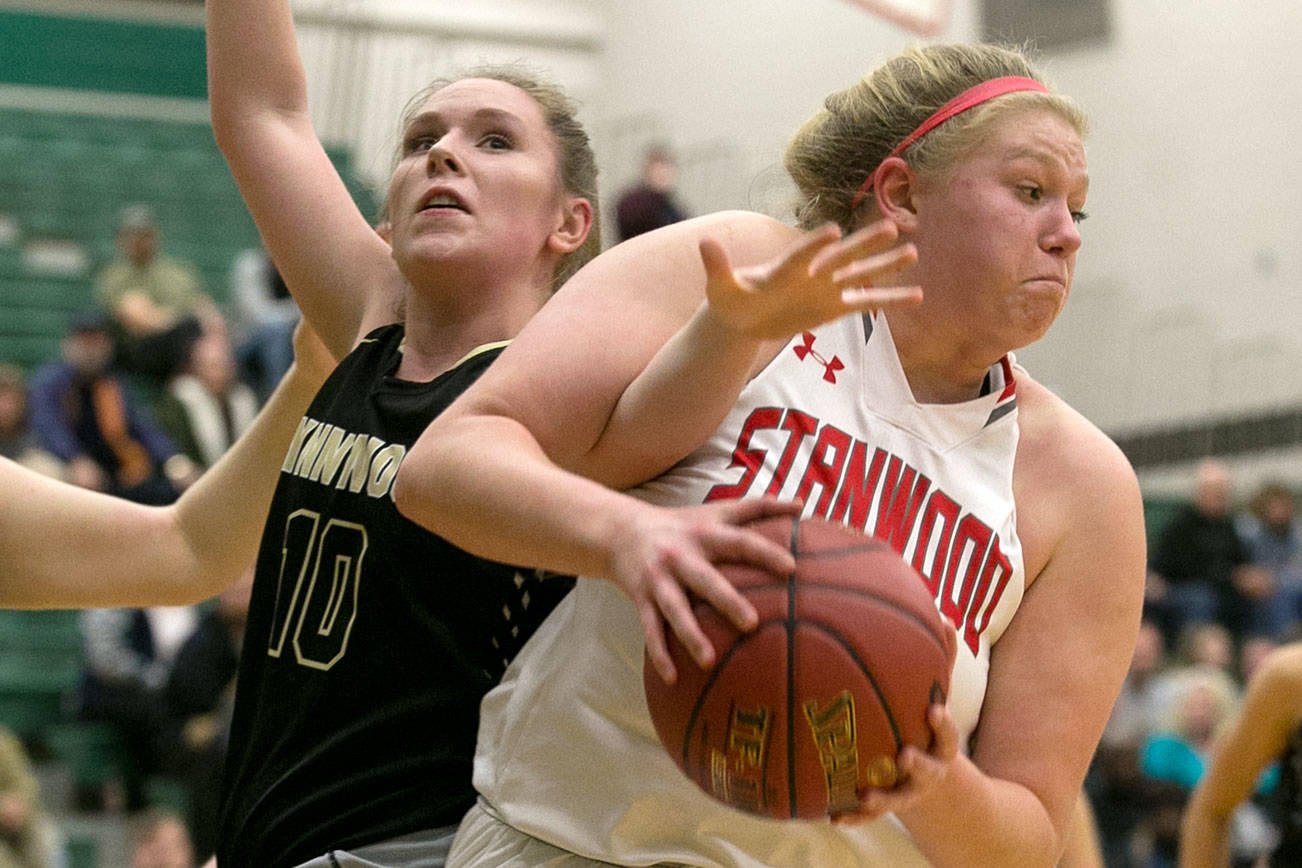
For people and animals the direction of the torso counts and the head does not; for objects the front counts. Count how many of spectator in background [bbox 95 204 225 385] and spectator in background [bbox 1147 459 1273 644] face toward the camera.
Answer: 2

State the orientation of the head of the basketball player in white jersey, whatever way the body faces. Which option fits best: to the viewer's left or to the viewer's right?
to the viewer's right

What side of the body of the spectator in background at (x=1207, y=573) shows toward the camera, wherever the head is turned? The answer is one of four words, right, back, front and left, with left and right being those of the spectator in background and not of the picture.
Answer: front

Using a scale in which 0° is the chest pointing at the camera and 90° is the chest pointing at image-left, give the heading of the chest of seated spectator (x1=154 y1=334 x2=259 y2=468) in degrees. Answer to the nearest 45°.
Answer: approximately 315°

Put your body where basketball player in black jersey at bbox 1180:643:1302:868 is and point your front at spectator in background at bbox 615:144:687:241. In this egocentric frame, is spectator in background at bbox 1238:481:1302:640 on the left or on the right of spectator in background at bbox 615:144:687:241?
right

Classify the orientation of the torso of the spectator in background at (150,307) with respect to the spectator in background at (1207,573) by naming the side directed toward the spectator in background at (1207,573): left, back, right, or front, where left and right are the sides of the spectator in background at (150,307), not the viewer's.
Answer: left
